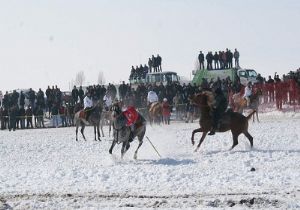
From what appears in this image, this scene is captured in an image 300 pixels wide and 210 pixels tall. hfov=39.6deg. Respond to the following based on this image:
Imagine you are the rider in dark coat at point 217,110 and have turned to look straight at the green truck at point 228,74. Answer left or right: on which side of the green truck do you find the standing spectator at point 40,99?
left

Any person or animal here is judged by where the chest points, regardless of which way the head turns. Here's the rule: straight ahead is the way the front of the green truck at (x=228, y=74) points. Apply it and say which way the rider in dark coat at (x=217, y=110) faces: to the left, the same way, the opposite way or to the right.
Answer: the opposite way

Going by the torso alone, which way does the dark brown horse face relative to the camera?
to the viewer's left

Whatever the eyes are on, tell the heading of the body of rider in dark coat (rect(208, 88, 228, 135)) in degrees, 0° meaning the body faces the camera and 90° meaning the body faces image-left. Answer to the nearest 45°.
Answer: approximately 90°

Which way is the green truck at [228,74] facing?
to the viewer's right

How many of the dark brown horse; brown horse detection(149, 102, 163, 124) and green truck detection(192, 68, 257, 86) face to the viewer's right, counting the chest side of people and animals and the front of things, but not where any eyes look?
1

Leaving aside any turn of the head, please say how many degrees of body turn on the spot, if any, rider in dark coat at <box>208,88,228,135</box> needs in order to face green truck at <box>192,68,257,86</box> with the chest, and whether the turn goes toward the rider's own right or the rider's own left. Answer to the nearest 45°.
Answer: approximately 90° to the rider's own right

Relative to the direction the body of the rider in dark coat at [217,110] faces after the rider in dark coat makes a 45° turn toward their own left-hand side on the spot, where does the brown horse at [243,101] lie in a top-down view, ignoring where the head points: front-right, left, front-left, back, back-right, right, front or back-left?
back-right
